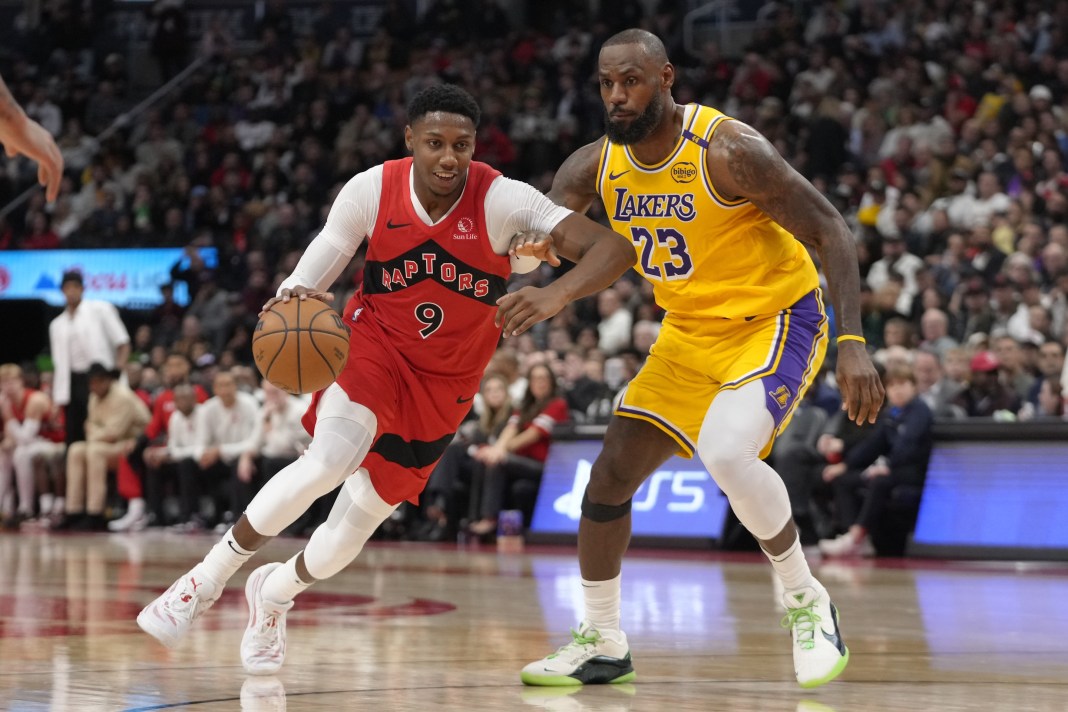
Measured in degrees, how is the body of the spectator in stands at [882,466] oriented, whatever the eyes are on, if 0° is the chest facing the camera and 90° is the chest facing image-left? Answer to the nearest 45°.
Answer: approximately 45°

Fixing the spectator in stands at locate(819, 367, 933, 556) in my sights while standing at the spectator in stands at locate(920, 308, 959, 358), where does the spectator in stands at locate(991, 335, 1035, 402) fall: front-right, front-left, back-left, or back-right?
front-left

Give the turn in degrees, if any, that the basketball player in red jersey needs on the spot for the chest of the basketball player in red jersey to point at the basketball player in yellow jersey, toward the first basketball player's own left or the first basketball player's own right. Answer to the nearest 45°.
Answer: approximately 90° to the first basketball player's own left

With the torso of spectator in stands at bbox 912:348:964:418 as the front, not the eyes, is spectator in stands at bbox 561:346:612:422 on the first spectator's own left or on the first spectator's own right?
on the first spectator's own right

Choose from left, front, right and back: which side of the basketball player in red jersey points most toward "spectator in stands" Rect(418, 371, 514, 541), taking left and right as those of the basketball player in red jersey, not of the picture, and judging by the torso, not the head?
back

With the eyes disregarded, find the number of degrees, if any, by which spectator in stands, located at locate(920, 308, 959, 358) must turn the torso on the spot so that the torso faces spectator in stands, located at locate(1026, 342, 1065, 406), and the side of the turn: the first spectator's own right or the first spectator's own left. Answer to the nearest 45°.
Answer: approximately 90° to the first spectator's own left

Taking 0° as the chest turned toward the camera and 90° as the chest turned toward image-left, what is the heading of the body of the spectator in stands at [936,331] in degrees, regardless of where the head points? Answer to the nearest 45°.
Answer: approximately 45°
